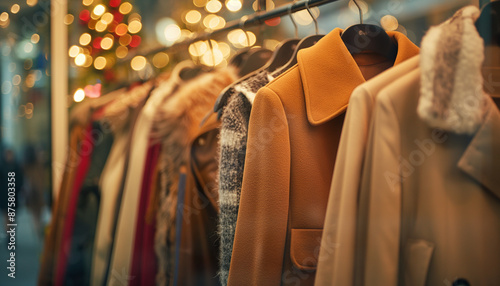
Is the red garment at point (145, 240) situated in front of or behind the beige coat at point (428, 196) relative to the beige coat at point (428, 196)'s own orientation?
behind

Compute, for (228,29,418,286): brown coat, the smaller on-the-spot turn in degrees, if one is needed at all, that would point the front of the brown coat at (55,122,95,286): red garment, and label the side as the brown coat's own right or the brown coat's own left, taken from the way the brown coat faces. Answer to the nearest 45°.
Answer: approximately 180°

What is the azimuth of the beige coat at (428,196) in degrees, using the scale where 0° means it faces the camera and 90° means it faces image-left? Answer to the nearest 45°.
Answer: approximately 315°

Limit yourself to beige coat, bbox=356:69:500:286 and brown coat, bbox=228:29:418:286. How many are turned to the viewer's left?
0

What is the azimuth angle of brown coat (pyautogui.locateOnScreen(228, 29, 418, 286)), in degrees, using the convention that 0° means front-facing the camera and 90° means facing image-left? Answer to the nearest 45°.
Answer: approximately 315°

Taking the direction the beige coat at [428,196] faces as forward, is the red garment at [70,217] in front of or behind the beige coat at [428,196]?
behind
